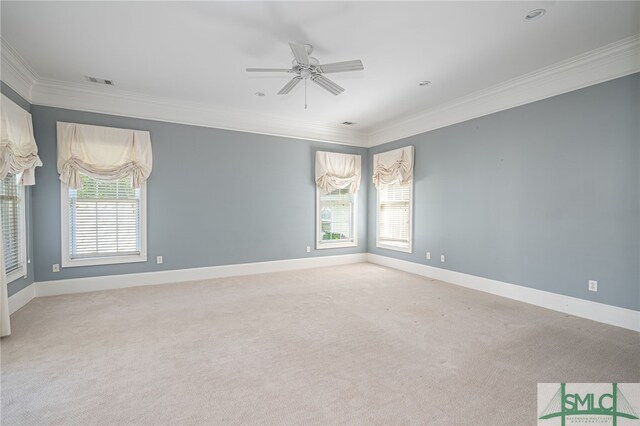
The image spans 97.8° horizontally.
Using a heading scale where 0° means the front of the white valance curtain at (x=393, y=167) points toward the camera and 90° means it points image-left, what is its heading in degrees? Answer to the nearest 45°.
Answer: approximately 45°

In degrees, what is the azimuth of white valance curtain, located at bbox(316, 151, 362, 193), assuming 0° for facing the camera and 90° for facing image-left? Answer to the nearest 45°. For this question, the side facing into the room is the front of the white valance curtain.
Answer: approximately 0°

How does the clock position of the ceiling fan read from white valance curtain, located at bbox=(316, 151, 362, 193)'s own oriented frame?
The ceiling fan is roughly at 12 o'clock from the white valance curtain.

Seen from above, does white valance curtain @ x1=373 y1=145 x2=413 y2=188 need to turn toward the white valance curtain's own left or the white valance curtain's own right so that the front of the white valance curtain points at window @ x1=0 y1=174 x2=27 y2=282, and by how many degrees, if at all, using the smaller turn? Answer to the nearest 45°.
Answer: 0° — it already faces it

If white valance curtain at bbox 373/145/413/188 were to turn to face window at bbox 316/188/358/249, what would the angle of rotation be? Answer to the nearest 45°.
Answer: approximately 45° to its right

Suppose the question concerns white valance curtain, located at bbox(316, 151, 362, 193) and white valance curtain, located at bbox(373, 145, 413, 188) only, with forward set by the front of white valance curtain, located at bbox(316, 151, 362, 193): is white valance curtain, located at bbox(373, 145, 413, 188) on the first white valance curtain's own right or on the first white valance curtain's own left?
on the first white valance curtain's own left

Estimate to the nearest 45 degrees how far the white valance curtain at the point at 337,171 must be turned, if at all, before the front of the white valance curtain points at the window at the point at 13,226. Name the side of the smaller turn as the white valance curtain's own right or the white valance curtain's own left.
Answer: approximately 45° to the white valance curtain's own right

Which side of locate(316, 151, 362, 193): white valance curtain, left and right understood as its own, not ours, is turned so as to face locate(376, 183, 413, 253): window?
left

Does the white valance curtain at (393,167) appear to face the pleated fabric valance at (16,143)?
yes
